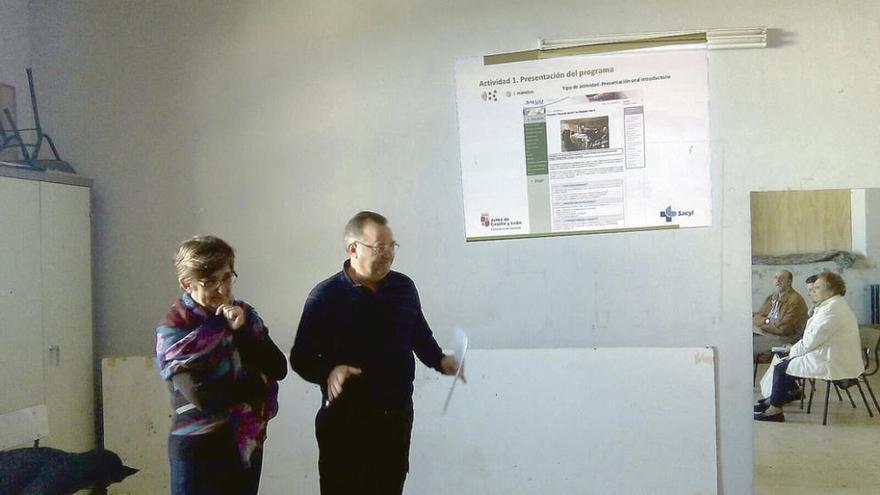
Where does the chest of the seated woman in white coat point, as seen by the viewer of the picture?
to the viewer's left

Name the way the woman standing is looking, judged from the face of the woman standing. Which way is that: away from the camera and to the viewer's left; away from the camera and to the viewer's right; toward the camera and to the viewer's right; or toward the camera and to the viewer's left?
toward the camera and to the viewer's right

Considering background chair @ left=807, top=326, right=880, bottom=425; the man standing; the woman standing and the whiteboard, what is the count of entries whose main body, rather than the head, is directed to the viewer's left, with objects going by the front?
1

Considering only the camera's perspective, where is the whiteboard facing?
facing the viewer

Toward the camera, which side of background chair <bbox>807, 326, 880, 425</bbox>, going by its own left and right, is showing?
left

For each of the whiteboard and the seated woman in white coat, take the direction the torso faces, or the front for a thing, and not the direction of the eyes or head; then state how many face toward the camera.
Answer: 1

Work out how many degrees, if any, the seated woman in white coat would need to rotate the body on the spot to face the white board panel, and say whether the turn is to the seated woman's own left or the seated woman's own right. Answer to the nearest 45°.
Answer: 0° — they already face it

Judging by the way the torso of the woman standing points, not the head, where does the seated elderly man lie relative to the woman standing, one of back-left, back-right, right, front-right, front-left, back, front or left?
front-left

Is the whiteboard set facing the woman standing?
no

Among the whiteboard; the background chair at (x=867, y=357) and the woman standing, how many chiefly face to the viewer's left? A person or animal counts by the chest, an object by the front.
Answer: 1

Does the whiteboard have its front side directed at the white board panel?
no

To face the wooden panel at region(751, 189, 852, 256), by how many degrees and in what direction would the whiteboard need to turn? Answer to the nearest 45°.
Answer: approximately 90° to its left

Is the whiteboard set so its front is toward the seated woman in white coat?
no
